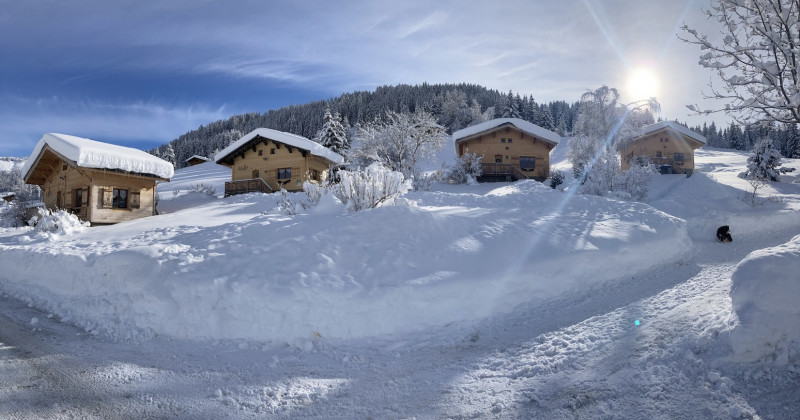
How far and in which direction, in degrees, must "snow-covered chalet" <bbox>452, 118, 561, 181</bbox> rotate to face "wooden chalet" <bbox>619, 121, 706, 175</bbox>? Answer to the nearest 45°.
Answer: approximately 135° to its left

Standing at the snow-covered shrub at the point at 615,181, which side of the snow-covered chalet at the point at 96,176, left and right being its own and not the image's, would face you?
left

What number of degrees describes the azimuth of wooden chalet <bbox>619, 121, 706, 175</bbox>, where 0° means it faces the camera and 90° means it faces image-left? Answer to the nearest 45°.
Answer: approximately 0°

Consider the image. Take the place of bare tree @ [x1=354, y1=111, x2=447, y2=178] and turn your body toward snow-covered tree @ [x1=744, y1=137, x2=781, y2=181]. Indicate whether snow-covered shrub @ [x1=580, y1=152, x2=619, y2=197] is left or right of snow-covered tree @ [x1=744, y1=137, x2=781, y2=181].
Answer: right

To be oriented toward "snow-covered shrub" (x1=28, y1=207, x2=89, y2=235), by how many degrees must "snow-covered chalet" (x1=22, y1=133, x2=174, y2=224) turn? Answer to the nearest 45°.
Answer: approximately 45° to its left

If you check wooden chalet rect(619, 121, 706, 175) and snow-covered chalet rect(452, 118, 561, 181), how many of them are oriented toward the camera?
2

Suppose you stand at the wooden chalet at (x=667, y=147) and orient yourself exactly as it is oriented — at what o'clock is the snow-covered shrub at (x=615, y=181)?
The snow-covered shrub is roughly at 12 o'clock from the wooden chalet.

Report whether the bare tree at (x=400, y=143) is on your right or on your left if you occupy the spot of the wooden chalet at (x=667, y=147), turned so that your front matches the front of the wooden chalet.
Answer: on your right

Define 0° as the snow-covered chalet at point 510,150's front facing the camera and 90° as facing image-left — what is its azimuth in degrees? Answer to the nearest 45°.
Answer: approximately 0°
